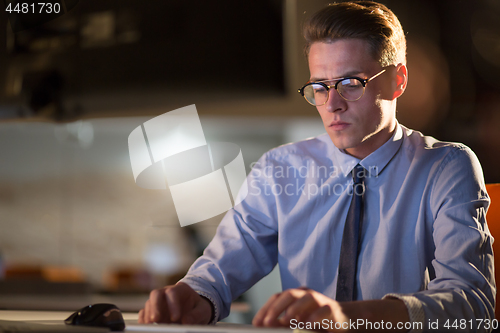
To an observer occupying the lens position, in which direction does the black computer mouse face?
facing to the left of the viewer

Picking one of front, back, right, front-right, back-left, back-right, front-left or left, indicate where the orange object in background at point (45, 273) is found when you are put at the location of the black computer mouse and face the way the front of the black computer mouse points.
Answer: right

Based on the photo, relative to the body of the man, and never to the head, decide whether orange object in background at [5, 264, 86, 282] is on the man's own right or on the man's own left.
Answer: on the man's own right

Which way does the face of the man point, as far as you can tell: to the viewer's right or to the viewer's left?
to the viewer's left

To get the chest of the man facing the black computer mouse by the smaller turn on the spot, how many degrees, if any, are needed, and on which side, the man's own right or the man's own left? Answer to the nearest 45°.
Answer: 0° — they already face it

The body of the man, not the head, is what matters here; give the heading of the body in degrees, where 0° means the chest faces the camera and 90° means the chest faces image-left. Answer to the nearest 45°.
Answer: approximately 45°
